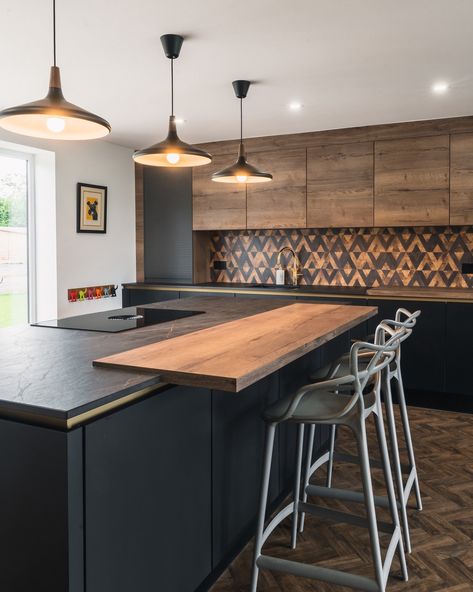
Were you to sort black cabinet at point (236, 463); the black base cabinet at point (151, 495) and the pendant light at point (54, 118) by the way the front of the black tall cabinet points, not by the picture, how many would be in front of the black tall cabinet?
3

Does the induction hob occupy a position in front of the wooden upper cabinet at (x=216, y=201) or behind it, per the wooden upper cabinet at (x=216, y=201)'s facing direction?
in front

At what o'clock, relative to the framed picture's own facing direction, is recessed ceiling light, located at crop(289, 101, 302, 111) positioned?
The recessed ceiling light is roughly at 12 o'clock from the framed picture.

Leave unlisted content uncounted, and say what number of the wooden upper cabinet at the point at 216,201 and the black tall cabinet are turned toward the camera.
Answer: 2

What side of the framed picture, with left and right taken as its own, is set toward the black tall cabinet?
left

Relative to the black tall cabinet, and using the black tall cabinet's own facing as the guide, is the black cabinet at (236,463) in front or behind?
in front

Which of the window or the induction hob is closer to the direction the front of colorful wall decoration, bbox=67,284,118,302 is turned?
the induction hob

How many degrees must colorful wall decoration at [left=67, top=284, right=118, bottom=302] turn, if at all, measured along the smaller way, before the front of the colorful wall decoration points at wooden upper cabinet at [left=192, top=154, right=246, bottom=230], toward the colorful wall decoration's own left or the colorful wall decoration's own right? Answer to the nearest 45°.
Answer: approximately 45° to the colorful wall decoration's own left

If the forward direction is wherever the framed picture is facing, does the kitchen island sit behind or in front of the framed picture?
in front

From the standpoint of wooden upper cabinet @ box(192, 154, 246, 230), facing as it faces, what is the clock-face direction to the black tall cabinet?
The black tall cabinet is roughly at 4 o'clock from the wooden upper cabinet.

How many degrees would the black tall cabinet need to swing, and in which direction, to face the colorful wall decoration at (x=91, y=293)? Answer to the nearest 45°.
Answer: approximately 45° to its right

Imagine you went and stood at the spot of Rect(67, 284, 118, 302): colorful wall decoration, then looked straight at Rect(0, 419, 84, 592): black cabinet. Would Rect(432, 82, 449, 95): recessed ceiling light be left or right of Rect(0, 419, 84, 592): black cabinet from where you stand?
left

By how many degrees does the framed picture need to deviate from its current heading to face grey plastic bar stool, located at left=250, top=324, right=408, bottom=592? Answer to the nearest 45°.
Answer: approximately 45° to its right

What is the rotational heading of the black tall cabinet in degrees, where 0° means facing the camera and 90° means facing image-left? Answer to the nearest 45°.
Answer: approximately 0°
